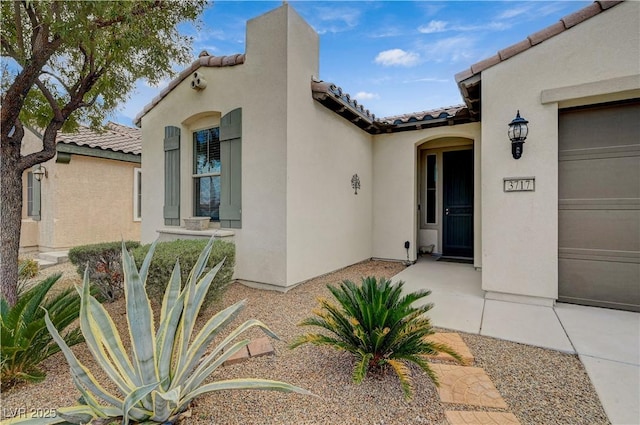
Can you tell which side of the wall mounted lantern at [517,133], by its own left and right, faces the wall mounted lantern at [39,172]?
right

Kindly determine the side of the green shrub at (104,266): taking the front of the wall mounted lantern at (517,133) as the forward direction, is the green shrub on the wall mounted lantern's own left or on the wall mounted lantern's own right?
on the wall mounted lantern's own right

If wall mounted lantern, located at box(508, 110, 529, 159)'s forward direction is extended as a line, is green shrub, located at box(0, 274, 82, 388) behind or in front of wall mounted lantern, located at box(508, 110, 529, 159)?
in front

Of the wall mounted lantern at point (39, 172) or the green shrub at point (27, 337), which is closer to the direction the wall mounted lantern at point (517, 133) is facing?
the green shrub

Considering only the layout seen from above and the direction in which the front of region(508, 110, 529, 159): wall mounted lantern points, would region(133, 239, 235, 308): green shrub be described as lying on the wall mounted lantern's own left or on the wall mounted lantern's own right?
on the wall mounted lantern's own right

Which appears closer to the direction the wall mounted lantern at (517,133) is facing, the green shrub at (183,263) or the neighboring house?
the green shrub

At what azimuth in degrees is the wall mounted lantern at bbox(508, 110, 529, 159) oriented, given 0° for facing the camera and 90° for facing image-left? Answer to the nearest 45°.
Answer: approximately 0°

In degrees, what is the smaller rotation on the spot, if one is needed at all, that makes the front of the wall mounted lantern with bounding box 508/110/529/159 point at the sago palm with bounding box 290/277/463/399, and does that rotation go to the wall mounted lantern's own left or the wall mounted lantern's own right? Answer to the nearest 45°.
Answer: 0° — it already faces it

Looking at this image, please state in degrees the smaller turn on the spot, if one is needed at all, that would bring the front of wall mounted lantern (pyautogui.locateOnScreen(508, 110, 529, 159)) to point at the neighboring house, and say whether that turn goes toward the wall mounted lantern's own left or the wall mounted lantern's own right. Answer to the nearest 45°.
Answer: approximately 90° to the wall mounted lantern's own right
